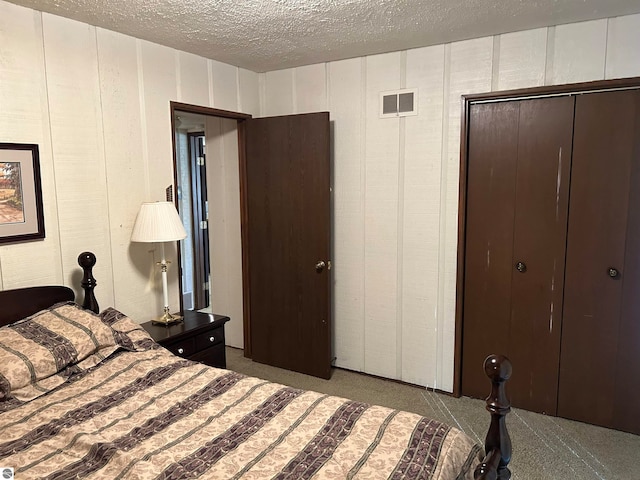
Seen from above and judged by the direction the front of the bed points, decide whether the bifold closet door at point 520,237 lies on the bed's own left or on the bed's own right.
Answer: on the bed's own left

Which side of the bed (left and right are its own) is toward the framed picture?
back

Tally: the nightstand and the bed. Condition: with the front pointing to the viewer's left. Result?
0

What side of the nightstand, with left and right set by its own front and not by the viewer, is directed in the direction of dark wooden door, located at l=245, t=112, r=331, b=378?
left

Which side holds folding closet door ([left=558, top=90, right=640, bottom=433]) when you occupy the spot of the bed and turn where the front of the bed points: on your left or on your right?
on your left

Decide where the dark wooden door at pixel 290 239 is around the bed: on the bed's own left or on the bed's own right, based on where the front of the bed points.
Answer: on the bed's own left

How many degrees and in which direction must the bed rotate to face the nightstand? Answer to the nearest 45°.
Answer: approximately 135° to its left

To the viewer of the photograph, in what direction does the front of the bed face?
facing the viewer and to the right of the viewer

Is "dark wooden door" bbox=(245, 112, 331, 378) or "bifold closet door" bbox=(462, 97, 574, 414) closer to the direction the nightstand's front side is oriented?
the bifold closet door
